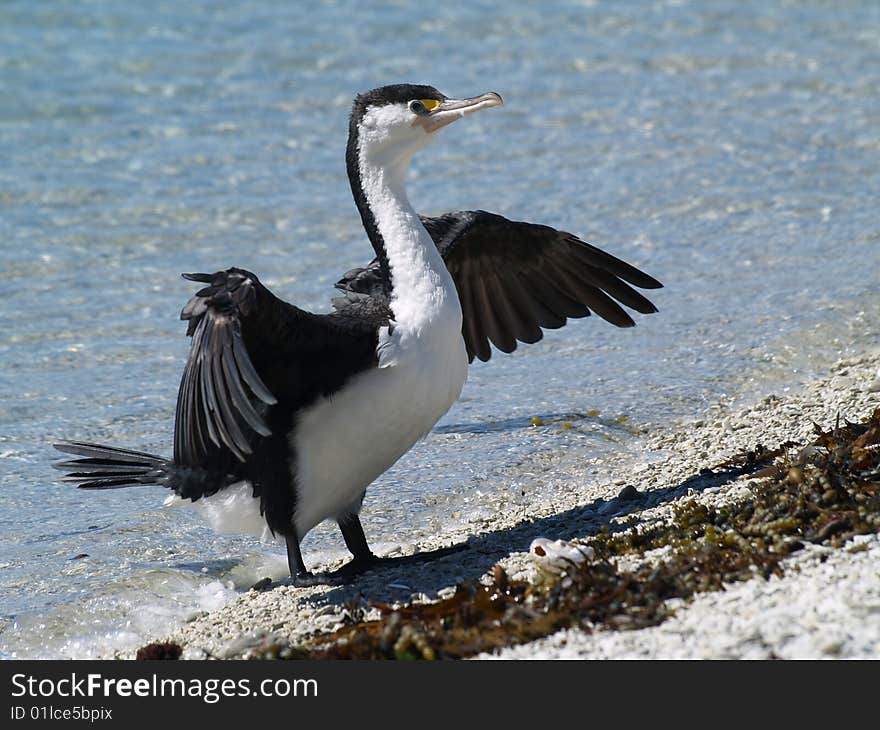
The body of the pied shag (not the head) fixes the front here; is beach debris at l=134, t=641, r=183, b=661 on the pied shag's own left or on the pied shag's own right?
on the pied shag's own right

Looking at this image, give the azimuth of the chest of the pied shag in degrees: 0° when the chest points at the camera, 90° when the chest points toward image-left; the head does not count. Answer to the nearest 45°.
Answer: approximately 315°

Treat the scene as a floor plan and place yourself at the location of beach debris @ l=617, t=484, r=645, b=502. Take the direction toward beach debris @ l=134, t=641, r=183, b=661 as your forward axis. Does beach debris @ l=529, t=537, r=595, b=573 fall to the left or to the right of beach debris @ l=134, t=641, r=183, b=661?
left

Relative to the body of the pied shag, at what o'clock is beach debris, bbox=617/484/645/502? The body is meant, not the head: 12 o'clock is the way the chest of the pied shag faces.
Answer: The beach debris is roughly at 10 o'clock from the pied shag.
